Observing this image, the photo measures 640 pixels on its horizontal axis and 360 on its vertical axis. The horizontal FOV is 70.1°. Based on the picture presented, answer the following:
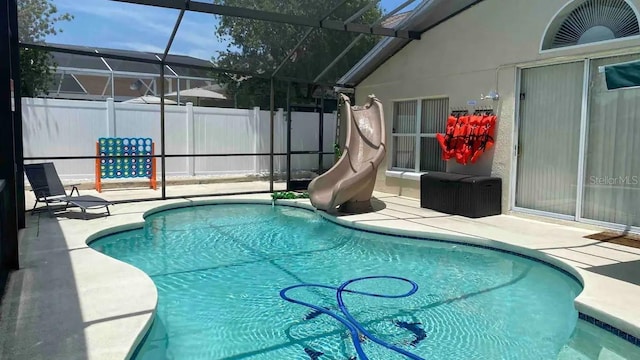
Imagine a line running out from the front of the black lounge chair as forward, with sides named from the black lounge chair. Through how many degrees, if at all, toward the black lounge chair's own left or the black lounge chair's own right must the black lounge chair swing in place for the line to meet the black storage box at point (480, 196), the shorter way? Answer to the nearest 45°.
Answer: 0° — it already faces it

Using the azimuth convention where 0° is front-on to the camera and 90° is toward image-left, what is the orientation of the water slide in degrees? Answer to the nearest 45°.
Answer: approximately 45°

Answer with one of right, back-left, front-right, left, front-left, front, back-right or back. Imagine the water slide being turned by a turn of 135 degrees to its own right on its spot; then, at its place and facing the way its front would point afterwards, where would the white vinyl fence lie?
front-left

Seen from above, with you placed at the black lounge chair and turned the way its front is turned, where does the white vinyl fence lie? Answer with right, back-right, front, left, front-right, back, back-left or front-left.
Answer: left

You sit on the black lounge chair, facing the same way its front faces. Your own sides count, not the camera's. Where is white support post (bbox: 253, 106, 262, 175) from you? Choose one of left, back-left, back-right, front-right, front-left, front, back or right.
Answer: left

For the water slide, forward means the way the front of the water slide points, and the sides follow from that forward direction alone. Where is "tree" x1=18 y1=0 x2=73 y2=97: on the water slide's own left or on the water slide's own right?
on the water slide's own right

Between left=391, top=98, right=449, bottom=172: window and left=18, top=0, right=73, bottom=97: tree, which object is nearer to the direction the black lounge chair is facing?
the window

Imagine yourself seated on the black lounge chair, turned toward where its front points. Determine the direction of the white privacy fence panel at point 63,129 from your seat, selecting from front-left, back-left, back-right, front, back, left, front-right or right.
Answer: back-left

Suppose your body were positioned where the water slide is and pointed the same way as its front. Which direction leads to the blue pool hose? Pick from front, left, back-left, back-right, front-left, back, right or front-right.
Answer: front-left

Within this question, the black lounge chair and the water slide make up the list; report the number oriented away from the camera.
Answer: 0

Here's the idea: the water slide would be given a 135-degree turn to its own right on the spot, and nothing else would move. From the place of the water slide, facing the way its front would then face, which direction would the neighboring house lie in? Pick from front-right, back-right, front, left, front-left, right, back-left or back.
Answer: front-left

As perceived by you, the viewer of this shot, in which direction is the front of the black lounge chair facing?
facing the viewer and to the right of the viewer

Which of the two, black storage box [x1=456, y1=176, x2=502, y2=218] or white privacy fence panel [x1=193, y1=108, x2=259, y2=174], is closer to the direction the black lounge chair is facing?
the black storage box

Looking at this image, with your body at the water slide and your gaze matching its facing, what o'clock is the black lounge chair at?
The black lounge chair is roughly at 1 o'clock from the water slide.

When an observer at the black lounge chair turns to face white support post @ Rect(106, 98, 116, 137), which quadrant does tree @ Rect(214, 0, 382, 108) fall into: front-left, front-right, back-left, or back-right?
front-right

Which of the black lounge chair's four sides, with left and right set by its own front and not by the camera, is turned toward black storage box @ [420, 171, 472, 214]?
front

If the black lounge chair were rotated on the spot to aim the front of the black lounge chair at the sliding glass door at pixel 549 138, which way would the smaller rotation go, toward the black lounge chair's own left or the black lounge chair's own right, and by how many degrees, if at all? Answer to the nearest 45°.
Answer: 0° — it already faces it

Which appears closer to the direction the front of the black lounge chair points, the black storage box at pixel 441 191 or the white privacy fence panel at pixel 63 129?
the black storage box

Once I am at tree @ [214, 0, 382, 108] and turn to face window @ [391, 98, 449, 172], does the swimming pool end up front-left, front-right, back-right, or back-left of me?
front-right

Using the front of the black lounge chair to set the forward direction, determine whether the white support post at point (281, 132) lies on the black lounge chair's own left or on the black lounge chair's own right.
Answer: on the black lounge chair's own left
